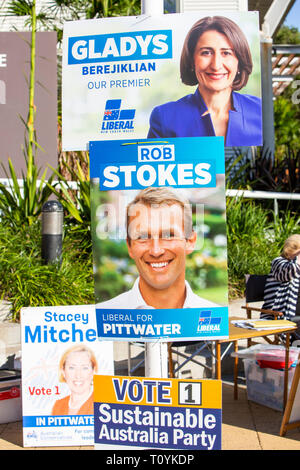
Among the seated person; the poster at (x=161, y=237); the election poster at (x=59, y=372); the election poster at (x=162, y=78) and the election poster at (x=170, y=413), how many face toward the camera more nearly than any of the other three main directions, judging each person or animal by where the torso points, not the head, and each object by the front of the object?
4

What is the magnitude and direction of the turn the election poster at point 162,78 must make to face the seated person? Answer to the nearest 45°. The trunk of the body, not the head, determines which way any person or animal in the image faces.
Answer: approximately 135° to its left

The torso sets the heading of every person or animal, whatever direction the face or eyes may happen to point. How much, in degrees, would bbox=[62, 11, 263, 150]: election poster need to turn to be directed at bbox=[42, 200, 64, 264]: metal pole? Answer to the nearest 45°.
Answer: approximately 135° to its right

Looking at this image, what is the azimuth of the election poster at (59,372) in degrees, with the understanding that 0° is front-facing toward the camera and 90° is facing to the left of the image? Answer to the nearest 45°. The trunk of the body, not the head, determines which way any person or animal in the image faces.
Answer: approximately 0°

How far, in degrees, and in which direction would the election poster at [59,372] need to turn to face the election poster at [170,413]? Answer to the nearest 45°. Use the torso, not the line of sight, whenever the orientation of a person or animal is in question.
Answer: approximately 45° to its left
